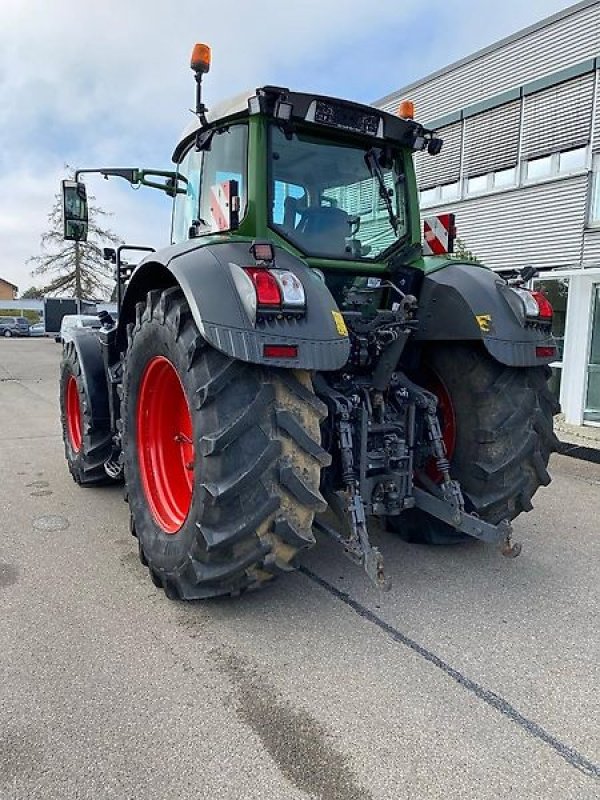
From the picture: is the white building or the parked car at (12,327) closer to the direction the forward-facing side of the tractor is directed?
the parked car

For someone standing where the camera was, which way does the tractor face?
facing away from the viewer and to the left of the viewer

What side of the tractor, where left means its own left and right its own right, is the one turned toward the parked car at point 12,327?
front

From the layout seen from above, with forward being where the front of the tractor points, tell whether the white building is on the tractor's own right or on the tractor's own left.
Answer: on the tractor's own right
